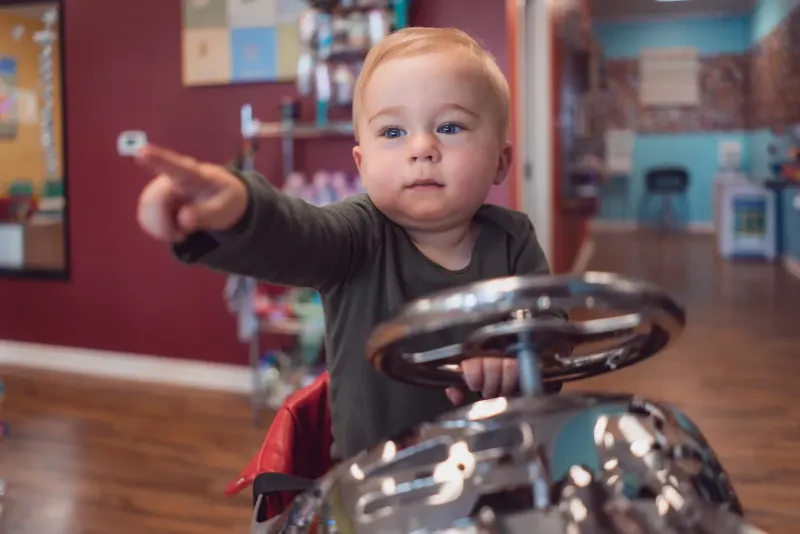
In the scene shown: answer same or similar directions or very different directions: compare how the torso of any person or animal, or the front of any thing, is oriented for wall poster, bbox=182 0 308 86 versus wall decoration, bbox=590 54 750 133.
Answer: same or similar directions

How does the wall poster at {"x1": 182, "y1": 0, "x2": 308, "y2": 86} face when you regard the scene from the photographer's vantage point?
facing the viewer

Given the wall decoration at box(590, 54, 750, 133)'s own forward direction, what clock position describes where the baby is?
The baby is roughly at 12 o'clock from the wall decoration.

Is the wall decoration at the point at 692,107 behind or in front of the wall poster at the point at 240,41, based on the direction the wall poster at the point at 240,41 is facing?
behind

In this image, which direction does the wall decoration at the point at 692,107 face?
toward the camera

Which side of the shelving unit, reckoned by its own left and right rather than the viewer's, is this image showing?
front

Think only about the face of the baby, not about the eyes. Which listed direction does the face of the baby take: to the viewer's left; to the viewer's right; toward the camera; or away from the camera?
toward the camera

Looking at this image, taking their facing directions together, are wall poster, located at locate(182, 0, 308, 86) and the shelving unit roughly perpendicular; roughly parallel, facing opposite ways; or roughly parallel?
roughly parallel

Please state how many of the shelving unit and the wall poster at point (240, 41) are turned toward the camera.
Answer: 2

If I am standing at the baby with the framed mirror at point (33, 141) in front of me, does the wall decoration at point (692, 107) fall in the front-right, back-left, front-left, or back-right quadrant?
front-right

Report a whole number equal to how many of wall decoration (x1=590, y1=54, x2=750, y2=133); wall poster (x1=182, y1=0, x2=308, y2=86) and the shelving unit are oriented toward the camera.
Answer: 3
